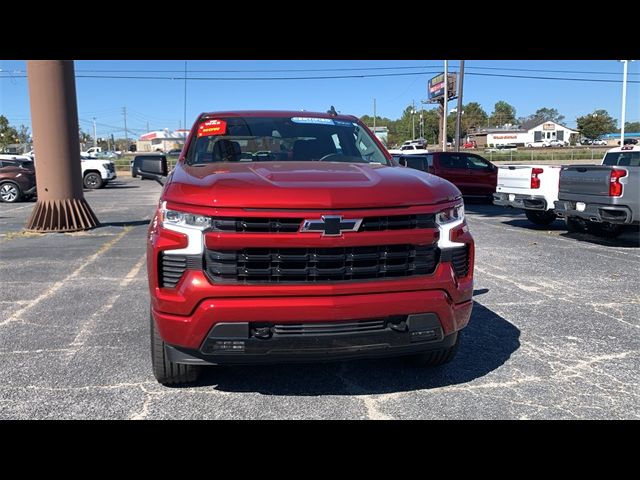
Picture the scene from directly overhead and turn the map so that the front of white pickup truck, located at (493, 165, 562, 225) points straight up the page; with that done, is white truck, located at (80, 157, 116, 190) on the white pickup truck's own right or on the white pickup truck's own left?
on the white pickup truck's own left

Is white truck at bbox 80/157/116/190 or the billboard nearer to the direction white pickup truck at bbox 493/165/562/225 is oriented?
the billboard

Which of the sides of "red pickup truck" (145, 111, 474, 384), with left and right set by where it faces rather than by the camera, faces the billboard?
back

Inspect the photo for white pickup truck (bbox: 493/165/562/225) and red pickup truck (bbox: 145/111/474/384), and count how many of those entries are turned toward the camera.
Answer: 1

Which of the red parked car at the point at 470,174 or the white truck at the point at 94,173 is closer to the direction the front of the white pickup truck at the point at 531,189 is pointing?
the red parked car

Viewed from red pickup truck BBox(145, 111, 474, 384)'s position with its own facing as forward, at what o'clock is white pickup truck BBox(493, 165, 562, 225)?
The white pickup truck is roughly at 7 o'clock from the red pickup truck.

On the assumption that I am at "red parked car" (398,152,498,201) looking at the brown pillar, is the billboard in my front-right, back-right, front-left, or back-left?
back-right

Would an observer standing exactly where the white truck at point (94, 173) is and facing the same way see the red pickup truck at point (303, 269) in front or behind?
in front

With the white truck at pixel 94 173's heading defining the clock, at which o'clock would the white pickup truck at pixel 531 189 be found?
The white pickup truck is roughly at 1 o'clock from the white truck.

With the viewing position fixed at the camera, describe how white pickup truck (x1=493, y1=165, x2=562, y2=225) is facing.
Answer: facing away from the viewer and to the right of the viewer

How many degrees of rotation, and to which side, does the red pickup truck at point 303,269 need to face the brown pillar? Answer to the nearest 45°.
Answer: approximately 135° to its right

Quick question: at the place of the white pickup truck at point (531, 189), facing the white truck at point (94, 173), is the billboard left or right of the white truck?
right

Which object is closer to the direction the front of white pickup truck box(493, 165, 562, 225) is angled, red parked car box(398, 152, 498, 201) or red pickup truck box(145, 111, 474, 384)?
the red parked car
